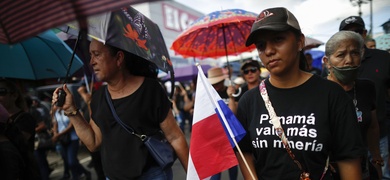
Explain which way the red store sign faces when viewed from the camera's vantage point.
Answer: facing the viewer and to the right of the viewer

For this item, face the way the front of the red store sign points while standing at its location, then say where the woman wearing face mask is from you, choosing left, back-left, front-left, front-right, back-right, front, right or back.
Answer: front-right

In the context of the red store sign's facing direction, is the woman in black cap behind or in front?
in front

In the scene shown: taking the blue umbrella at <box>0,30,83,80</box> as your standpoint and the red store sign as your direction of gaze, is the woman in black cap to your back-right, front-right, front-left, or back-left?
back-right
